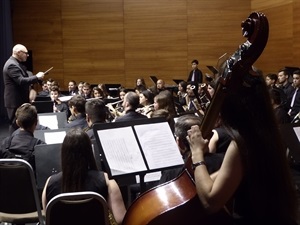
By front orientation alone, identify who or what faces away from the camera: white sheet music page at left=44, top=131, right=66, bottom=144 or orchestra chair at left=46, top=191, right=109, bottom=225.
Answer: the orchestra chair

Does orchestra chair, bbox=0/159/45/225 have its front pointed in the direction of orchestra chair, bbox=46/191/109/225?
no

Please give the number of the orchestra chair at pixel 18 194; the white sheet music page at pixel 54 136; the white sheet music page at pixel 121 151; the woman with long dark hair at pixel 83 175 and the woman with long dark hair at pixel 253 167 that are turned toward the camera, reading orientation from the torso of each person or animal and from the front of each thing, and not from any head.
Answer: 2

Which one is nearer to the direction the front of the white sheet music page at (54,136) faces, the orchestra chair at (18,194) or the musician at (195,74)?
the orchestra chair

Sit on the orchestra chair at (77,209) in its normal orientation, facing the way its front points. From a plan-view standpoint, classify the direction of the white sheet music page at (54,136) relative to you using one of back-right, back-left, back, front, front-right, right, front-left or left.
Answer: front

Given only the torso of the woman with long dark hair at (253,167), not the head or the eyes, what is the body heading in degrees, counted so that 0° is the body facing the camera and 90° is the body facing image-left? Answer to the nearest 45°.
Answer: approximately 135°

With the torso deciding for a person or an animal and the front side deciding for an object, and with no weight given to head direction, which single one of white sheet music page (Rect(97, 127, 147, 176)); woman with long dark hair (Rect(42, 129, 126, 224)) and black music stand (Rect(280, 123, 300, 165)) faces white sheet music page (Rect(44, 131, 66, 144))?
the woman with long dark hair

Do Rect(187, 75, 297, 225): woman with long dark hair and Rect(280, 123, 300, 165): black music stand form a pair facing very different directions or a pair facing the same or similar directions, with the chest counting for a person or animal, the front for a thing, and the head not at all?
very different directions

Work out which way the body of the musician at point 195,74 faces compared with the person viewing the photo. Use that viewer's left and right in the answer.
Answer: facing the viewer and to the left of the viewer

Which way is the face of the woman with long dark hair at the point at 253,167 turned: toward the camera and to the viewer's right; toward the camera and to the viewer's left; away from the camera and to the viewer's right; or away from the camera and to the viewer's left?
away from the camera and to the viewer's left

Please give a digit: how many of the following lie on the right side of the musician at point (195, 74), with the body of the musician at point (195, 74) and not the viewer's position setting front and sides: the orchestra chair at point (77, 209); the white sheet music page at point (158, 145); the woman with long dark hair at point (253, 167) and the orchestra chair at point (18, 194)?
0

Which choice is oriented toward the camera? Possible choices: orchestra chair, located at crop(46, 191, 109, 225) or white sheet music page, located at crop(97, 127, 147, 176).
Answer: the white sheet music page

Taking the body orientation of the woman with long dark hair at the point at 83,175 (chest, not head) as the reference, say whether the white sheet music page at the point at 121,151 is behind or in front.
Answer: in front

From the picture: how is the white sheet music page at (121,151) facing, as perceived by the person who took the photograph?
facing the viewer

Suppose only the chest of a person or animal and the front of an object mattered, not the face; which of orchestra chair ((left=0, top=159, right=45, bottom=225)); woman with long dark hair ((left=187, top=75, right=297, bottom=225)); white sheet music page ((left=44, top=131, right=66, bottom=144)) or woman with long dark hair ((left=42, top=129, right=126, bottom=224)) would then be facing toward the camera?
the white sheet music page

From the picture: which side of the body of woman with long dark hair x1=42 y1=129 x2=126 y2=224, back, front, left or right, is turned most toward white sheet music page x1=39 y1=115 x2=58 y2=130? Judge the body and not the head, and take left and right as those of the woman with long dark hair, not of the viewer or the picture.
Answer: front

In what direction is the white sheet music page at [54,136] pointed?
toward the camera

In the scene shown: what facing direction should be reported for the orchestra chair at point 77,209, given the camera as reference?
facing away from the viewer

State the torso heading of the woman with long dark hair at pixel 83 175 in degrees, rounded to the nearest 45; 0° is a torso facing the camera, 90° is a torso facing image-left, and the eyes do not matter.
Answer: approximately 180°
